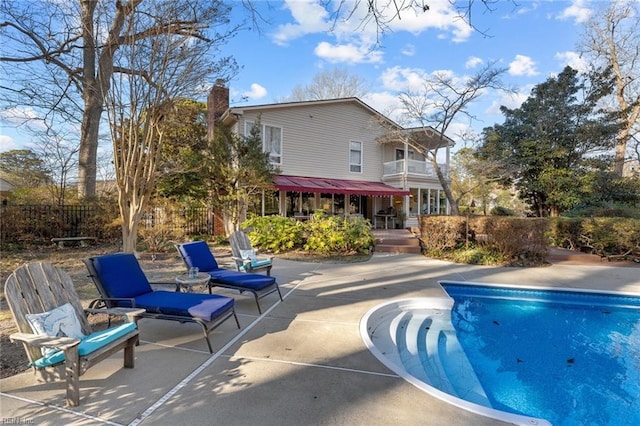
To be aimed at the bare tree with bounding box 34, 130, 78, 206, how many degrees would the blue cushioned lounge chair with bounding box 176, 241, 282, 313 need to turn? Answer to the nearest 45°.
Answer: approximately 180°

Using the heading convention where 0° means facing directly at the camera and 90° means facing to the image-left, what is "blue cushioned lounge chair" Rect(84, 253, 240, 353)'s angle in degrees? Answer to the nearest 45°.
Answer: approximately 315°

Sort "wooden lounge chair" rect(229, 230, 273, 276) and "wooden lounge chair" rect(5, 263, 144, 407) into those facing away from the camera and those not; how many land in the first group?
0

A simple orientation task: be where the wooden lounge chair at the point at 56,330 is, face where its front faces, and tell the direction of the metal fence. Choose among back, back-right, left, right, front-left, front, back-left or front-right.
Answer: back-left

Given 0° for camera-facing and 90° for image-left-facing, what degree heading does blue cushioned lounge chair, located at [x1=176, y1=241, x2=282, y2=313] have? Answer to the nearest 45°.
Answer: approximately 315°

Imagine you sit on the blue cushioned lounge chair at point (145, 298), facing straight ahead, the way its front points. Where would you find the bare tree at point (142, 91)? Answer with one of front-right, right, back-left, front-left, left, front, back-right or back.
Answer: back-left

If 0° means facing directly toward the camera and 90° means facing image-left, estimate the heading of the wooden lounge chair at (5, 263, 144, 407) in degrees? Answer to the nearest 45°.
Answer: approximately 315°

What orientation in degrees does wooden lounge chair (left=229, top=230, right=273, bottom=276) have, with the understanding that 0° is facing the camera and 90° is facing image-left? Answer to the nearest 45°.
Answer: approximately 315°

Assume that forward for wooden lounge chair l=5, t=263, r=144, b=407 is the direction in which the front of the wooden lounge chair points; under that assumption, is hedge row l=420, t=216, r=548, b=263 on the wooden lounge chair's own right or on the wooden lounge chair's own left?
on the wooden lounge chair's own left

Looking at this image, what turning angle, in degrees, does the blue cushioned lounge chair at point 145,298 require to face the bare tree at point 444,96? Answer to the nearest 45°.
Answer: approximately 90° to its left
